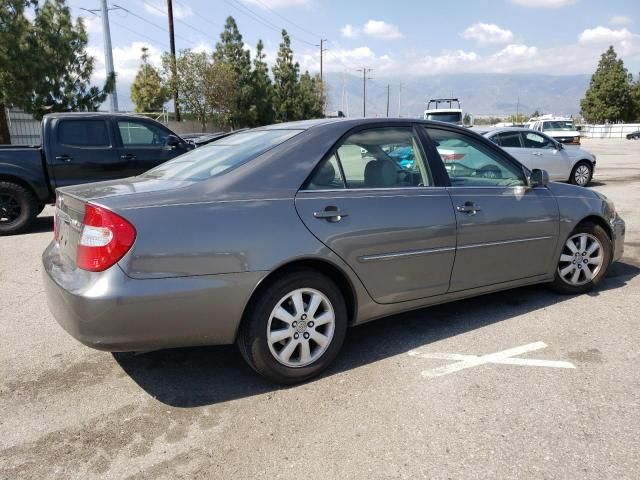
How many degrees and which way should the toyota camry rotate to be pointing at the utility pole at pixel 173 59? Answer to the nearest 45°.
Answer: approximately 45° to its left

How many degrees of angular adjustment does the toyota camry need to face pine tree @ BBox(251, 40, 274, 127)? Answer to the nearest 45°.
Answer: approximately 45° to its left

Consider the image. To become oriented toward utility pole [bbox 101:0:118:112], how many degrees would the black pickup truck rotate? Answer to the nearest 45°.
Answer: approximately 90° to its left

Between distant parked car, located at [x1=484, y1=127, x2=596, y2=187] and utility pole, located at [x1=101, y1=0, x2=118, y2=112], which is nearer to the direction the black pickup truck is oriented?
the distant parked car

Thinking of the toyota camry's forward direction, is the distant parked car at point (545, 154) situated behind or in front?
in front

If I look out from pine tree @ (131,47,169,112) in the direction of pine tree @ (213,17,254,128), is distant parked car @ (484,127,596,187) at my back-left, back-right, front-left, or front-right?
front-right

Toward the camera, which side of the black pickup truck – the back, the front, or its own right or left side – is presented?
right

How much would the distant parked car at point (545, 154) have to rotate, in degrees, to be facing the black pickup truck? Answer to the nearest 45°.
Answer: approximately 135° to its right

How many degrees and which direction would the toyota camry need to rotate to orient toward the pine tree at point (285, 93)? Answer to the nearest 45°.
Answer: approximately 45° to its left

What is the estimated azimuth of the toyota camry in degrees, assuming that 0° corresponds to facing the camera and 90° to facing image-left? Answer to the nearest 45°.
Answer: approximately 225°

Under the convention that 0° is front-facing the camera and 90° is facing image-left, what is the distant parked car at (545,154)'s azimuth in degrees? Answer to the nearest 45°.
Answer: approximately 270°

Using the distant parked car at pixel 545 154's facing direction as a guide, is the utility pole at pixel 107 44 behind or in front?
behind

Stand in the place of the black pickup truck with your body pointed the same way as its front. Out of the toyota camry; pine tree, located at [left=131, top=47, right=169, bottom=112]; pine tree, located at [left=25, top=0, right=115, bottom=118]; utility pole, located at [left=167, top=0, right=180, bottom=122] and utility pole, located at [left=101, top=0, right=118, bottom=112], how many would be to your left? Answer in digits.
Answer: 4

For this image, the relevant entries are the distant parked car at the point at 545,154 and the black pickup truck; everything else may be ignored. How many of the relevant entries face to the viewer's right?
2

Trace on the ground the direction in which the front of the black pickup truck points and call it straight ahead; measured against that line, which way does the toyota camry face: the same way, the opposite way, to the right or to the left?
the same way

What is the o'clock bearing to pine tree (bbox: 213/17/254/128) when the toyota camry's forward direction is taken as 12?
The pine tree is roughly at 10 o'clock from the toyota camry.
